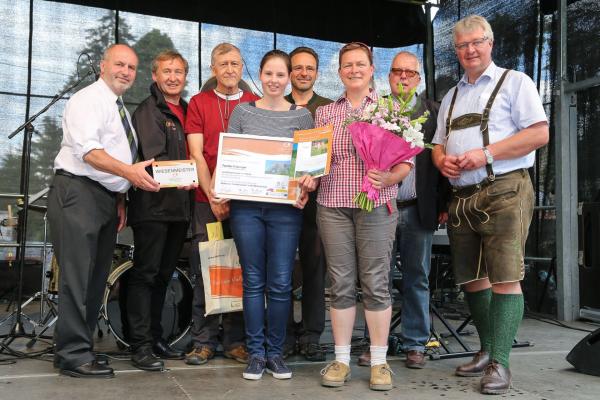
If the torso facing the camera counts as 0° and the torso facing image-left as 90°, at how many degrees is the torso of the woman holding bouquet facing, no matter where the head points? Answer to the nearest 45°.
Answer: approximately 0°

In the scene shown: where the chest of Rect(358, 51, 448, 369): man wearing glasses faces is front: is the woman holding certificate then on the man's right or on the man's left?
on the man's right

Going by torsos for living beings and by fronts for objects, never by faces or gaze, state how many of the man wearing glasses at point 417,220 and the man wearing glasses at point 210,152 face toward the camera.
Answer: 2

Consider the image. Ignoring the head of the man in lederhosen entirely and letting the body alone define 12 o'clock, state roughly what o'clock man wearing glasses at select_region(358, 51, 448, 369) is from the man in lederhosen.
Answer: The man wearing glasses is roughly at 3 o'clock from the man in lederhosen.

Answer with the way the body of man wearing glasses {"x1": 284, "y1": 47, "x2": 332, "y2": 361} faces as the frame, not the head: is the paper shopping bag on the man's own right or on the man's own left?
on the man's own right
